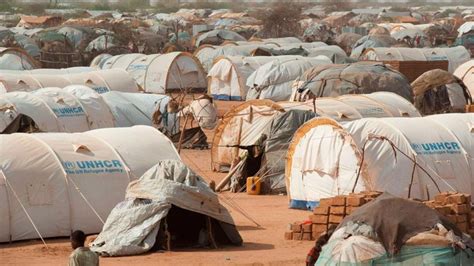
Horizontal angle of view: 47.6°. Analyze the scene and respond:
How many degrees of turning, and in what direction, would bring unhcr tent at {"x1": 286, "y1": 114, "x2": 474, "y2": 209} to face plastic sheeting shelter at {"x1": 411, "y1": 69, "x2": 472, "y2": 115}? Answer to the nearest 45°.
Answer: approximately 135° to its right

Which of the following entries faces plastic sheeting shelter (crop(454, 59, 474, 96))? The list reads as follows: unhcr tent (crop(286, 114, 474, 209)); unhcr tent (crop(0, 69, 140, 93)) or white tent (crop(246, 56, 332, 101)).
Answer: unhcr tent (crop(0, 69, 140, 93))

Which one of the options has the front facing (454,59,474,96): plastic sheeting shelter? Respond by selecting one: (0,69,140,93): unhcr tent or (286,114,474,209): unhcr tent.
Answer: (0,69,140,93): unhcr tent

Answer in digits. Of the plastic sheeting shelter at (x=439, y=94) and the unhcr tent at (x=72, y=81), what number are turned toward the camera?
1

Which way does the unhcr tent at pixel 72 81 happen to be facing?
to the viewer's right

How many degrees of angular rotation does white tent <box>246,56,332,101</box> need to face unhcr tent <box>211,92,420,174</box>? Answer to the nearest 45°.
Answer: approximately 45° to its left

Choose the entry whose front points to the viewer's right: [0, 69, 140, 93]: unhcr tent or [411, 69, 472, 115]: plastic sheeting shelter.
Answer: the unhcr tent

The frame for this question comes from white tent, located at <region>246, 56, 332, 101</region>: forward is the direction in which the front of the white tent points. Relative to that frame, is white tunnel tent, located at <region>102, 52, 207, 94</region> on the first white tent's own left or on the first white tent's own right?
on the first white tent's own right

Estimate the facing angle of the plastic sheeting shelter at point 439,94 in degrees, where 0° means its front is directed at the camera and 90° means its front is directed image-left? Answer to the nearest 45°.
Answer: approximately 0°
